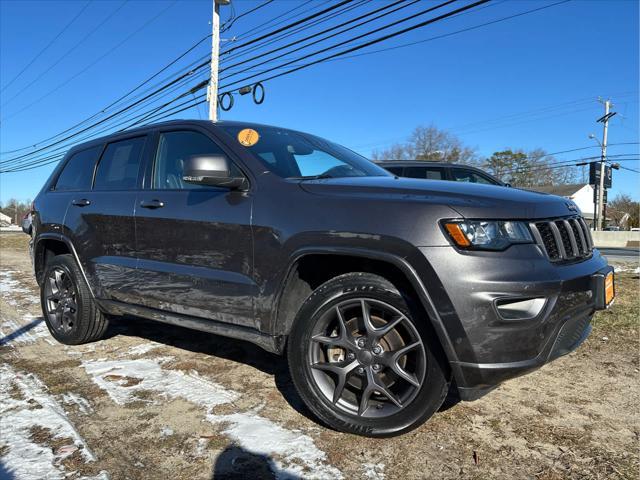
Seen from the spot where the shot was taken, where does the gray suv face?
facing the viewer and to the right of the viewer

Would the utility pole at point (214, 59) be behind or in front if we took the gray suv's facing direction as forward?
behind
